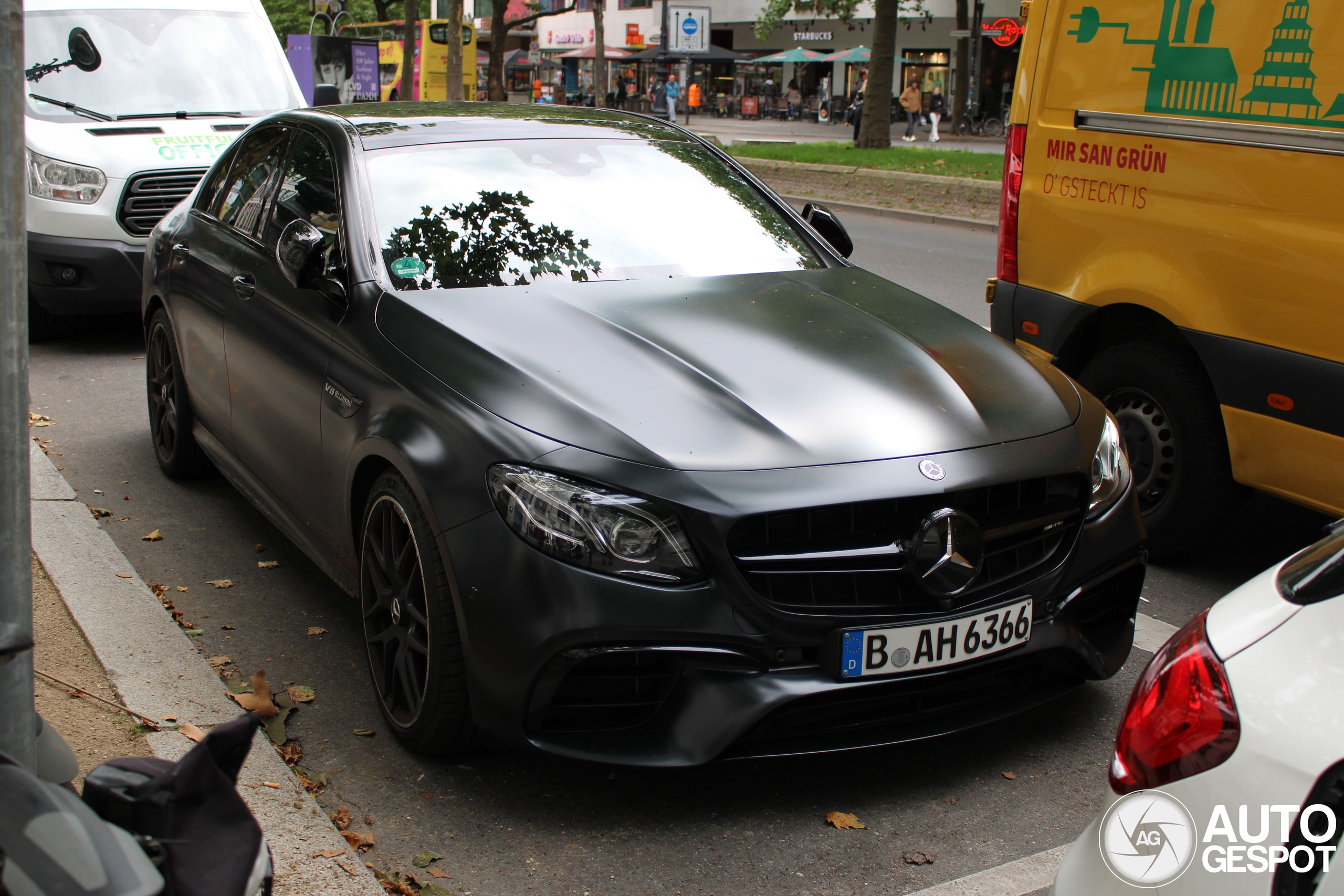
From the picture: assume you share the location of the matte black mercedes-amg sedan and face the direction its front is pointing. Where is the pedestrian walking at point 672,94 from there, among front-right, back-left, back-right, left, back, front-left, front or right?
back-left

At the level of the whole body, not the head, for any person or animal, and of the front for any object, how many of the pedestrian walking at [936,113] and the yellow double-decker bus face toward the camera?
1

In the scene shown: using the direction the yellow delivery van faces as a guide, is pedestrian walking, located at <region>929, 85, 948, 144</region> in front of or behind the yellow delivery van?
behind

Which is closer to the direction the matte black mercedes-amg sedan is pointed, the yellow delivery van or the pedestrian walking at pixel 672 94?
the yellow delivery van

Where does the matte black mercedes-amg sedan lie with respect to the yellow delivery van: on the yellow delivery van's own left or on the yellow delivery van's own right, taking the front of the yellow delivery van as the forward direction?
on the yellow delivery van's own right

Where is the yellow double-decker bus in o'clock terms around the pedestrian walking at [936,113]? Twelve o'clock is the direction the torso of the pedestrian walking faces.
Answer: The yellow double-decker bus is roughly at 2 o'clock from the pedestrian walking.

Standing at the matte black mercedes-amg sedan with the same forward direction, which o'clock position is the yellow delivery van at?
The yellow delivery van is roughly at 9 o'clock from the matte black mercedes-amg sedan.

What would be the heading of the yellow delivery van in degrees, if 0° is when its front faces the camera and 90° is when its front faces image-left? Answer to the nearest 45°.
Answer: approximately 315°
